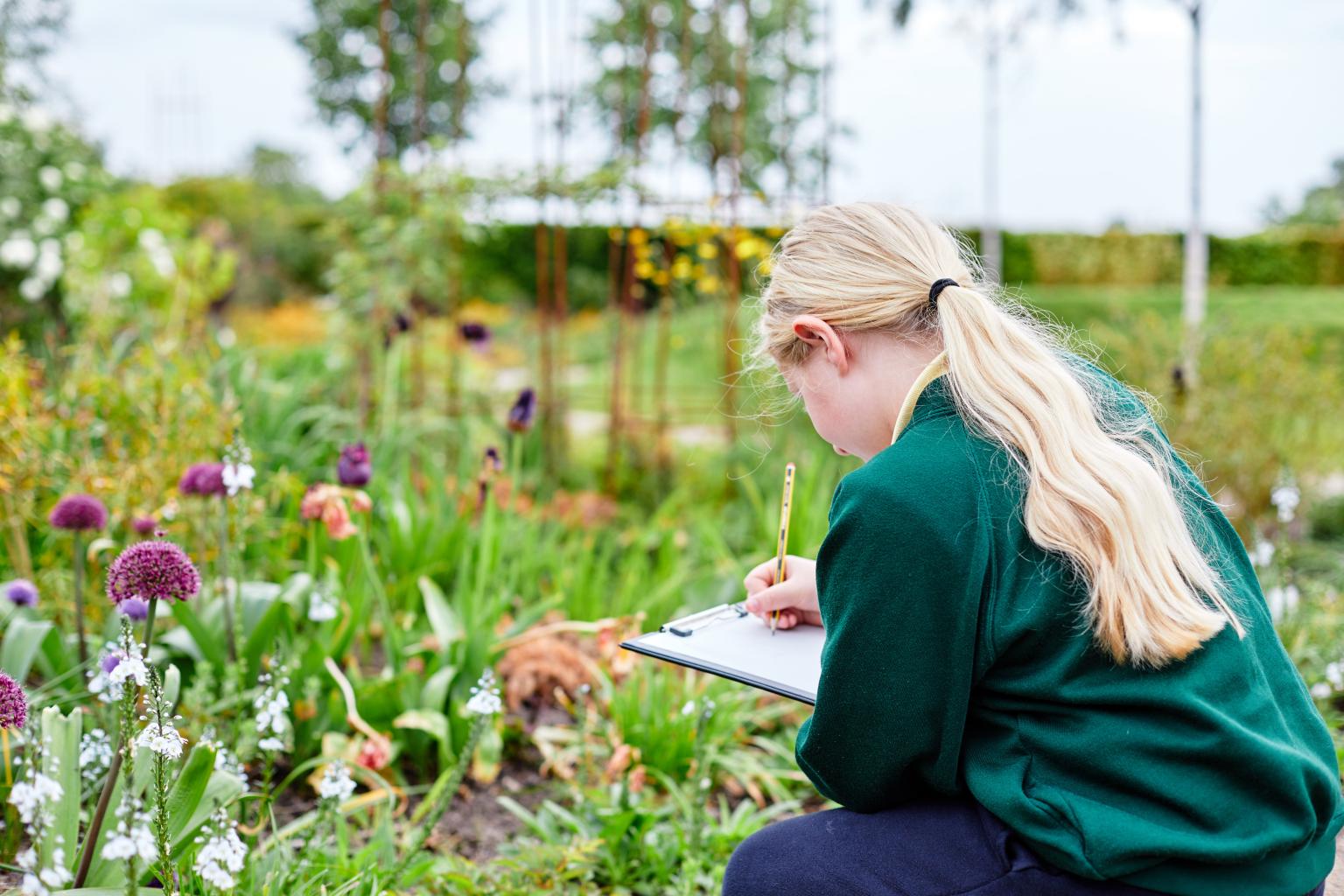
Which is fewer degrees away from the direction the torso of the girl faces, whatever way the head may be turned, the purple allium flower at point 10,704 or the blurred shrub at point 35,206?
the blurred shrub

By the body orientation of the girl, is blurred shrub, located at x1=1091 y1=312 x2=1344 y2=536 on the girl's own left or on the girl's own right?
on the girl's own right

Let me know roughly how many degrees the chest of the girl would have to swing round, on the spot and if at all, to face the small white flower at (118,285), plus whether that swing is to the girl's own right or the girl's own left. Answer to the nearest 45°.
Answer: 0° — they already face it

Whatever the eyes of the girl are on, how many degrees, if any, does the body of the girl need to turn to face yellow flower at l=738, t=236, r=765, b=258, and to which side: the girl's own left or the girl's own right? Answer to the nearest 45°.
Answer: approximately 45° to the girl's own right

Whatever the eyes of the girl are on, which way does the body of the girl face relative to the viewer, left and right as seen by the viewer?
facing away from the viewer and to the left of the viewer

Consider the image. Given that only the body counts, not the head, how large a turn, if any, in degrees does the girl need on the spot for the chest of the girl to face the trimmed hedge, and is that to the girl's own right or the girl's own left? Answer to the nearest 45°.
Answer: approximately 45° to the girl's own right

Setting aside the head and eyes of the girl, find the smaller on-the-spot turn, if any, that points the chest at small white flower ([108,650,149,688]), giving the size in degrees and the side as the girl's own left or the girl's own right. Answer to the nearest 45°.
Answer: approximately 45° to the girl's own left

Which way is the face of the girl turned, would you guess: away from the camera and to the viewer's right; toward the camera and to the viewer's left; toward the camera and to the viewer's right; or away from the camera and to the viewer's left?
away from the camera and to the viewer's left
